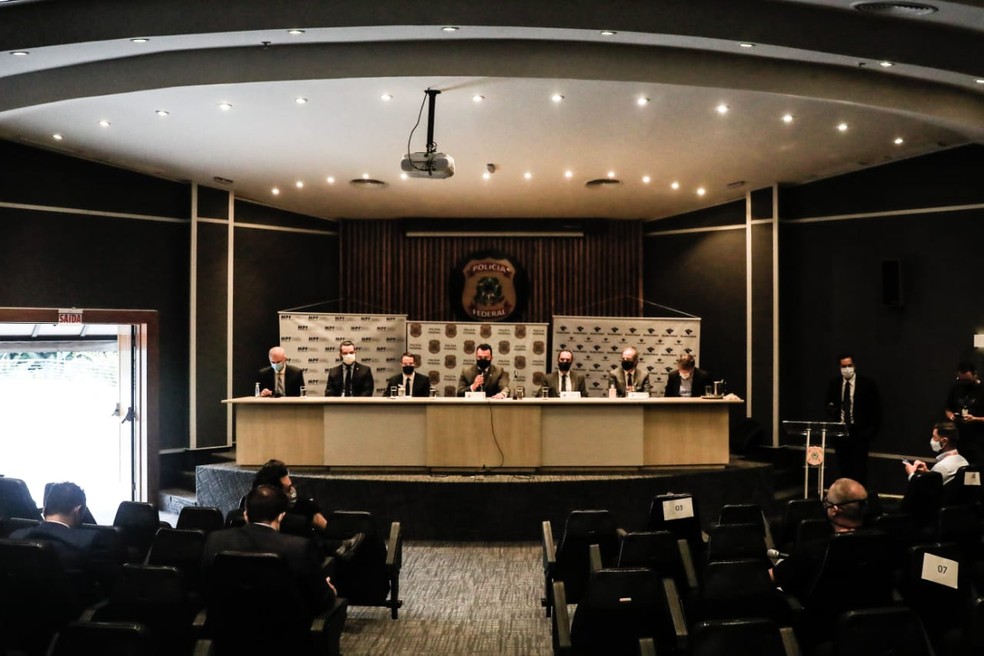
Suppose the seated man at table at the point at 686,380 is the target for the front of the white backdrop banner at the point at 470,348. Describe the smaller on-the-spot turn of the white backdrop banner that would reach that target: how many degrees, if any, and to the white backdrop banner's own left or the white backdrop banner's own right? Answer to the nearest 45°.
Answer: approximately 45° to the white backdrop banner's own left

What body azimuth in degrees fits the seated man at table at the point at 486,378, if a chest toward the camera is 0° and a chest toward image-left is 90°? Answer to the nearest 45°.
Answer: approximately 0°

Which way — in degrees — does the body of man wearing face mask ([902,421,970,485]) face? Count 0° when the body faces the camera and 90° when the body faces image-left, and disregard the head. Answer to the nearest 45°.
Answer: approximately 90°

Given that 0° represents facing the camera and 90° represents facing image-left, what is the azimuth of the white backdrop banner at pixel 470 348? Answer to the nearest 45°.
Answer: approximately 0°

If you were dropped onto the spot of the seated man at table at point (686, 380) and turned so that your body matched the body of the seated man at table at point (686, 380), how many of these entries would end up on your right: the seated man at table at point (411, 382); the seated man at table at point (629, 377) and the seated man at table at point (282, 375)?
3

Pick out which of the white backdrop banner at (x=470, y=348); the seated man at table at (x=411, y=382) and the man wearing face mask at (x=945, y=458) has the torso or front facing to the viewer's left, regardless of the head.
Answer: the man wearing face mask

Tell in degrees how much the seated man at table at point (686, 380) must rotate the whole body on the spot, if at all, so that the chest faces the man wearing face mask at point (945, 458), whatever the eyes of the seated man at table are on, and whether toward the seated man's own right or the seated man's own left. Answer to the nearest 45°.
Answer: approximately 45° to the seated man's own left

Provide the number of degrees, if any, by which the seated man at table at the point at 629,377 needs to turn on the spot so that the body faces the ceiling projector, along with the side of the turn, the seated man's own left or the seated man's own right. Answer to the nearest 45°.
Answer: approximately 45° to the seated man's own right

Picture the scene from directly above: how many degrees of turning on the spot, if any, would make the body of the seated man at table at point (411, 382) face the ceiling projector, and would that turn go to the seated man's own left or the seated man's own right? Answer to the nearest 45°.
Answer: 0° — they already face it

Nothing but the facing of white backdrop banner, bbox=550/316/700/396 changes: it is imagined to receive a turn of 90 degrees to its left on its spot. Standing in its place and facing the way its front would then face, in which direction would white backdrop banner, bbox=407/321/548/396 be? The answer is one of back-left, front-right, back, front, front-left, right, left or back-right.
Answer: back
